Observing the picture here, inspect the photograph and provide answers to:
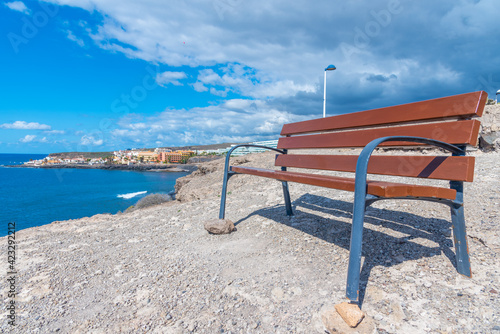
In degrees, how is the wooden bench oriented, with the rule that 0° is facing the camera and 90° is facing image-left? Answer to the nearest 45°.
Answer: approximately 45°

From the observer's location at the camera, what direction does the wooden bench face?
facing the viewer and to the left of the viewer
